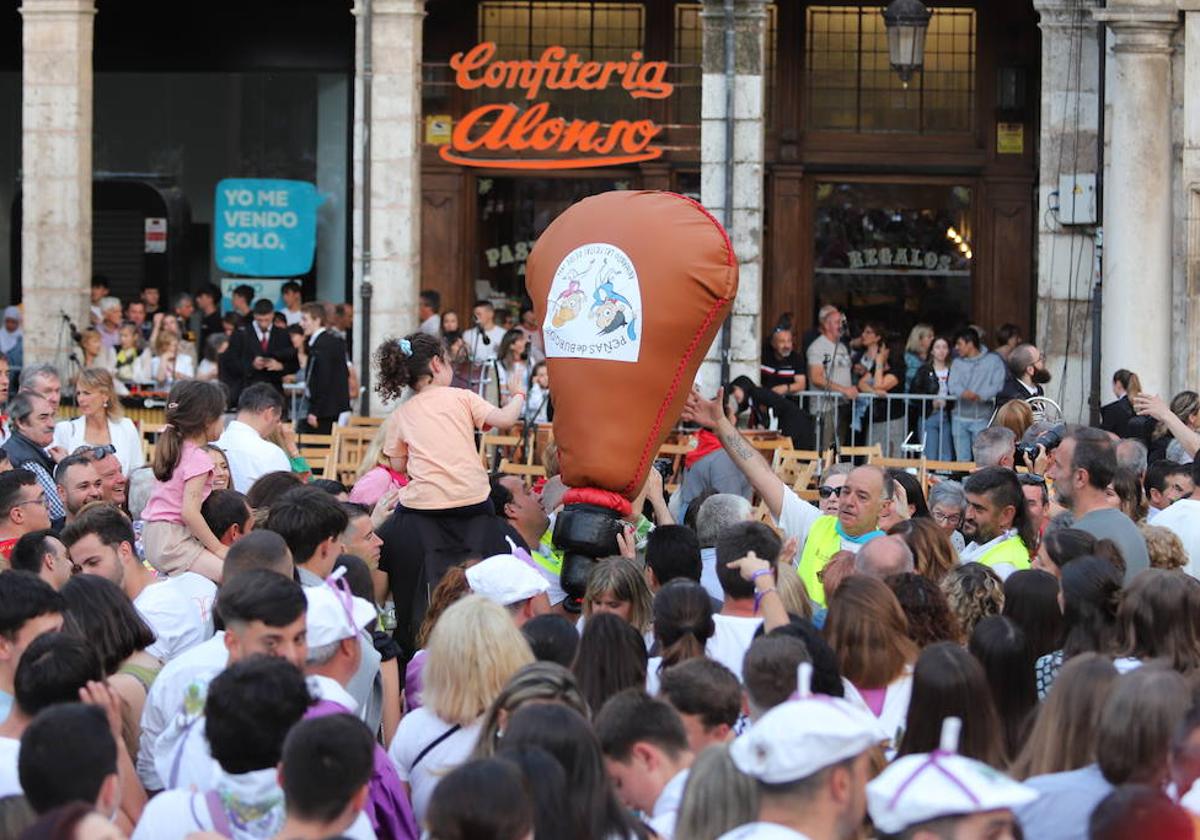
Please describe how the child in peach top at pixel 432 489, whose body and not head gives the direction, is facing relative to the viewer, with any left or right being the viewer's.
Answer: facing away from the viewer and to the right of the viewer

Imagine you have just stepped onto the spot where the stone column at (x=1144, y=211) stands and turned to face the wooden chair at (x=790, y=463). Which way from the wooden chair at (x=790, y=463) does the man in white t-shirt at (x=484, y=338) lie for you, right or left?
right

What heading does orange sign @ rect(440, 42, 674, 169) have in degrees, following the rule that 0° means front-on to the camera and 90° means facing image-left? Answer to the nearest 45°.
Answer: approximately 0°

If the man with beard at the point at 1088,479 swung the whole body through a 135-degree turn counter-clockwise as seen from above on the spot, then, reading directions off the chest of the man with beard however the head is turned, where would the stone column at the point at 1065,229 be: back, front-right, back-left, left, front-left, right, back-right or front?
back-left
